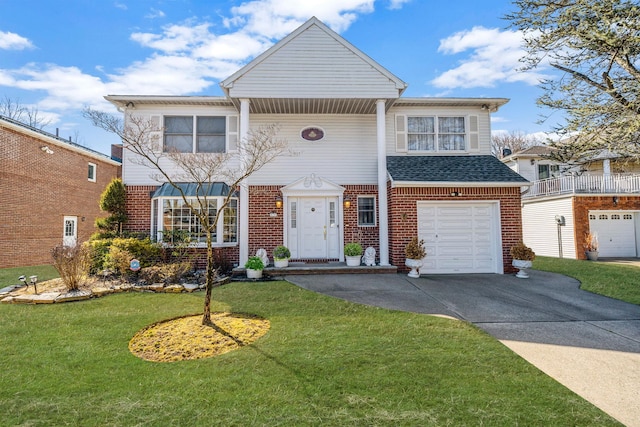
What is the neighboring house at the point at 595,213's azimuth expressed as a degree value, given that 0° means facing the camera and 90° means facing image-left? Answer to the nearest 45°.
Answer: approximately 315°

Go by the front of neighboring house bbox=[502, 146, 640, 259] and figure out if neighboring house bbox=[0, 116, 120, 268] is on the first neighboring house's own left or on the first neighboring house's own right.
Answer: on the first neighboring house's own right

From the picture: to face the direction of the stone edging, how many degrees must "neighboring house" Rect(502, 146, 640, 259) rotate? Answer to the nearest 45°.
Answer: approximately 90° to its right

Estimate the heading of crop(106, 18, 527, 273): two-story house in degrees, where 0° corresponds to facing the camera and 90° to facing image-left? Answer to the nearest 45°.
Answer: approximately 0°

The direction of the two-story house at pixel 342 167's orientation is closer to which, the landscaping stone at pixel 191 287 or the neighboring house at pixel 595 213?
the landscaping stone

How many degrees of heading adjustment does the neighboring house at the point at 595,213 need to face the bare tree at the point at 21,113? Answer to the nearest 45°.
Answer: approximately 90° to its right

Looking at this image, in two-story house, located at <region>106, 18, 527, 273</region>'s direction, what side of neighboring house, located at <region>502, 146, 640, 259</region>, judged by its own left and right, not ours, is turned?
right

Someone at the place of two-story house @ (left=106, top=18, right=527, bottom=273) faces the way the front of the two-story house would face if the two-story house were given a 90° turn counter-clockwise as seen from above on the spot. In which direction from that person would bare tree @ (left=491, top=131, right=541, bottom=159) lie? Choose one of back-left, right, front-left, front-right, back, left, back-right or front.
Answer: front-left
